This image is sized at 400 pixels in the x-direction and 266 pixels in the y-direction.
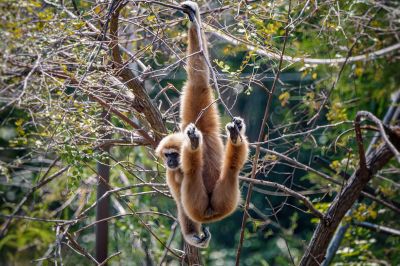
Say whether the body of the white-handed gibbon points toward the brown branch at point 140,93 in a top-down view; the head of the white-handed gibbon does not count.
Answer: no

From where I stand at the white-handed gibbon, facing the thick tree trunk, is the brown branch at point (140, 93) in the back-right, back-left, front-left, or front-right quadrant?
back-left

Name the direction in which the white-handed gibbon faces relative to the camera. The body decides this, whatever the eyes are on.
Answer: toward the camera

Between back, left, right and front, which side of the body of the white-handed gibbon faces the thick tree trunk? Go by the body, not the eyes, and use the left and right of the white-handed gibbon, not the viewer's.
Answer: left
